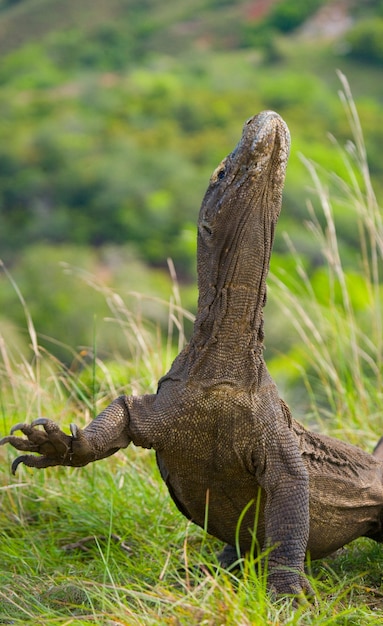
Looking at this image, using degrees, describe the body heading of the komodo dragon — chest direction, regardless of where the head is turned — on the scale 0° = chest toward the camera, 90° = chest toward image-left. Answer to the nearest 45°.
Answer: approximately 45°
